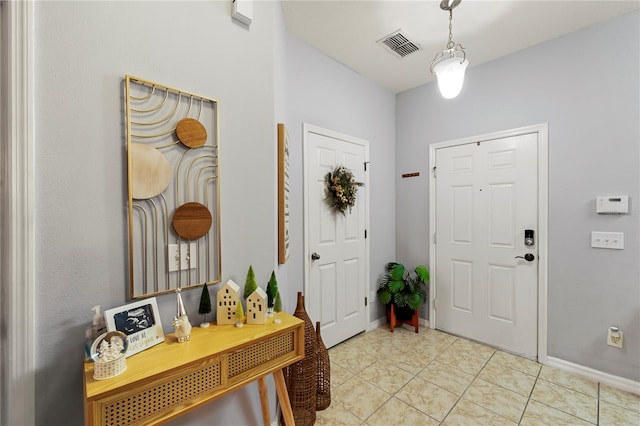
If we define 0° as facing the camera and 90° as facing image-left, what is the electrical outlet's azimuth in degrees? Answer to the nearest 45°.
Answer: approximately 45°

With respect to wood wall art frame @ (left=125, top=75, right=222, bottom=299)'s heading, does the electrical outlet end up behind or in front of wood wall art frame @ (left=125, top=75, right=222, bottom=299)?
in front

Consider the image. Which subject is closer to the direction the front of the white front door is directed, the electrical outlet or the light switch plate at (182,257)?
the light switch plate

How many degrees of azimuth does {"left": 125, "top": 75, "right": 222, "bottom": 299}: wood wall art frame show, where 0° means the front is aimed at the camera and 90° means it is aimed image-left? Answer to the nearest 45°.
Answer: approximately 315°

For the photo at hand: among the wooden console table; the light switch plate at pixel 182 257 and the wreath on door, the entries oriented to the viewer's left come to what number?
0

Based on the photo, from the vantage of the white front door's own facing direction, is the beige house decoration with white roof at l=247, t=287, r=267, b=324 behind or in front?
in front

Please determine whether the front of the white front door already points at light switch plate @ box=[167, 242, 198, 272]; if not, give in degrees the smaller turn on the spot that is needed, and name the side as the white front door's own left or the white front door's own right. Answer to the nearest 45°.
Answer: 0° — it already faces it

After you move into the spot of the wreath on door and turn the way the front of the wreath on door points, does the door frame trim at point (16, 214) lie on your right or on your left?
on your right

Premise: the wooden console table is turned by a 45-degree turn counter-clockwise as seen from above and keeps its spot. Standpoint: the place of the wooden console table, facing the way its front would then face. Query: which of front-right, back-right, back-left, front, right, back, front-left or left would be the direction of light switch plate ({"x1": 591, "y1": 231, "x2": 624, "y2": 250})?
front

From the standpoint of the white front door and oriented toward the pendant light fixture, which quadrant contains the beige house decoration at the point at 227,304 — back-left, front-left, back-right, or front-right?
front-right

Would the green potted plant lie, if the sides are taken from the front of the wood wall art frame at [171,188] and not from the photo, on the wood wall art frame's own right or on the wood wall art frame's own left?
on the wood wall art frame's own left

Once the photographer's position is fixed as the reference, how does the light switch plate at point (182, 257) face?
facing the viewer and to the right of the viewer

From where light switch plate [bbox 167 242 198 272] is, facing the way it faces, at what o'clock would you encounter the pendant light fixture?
The pendant light fixture is roughly at 11 o'clock from the light switch plate.

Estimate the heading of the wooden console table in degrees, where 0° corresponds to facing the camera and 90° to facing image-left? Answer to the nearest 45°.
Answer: approximately 315°
